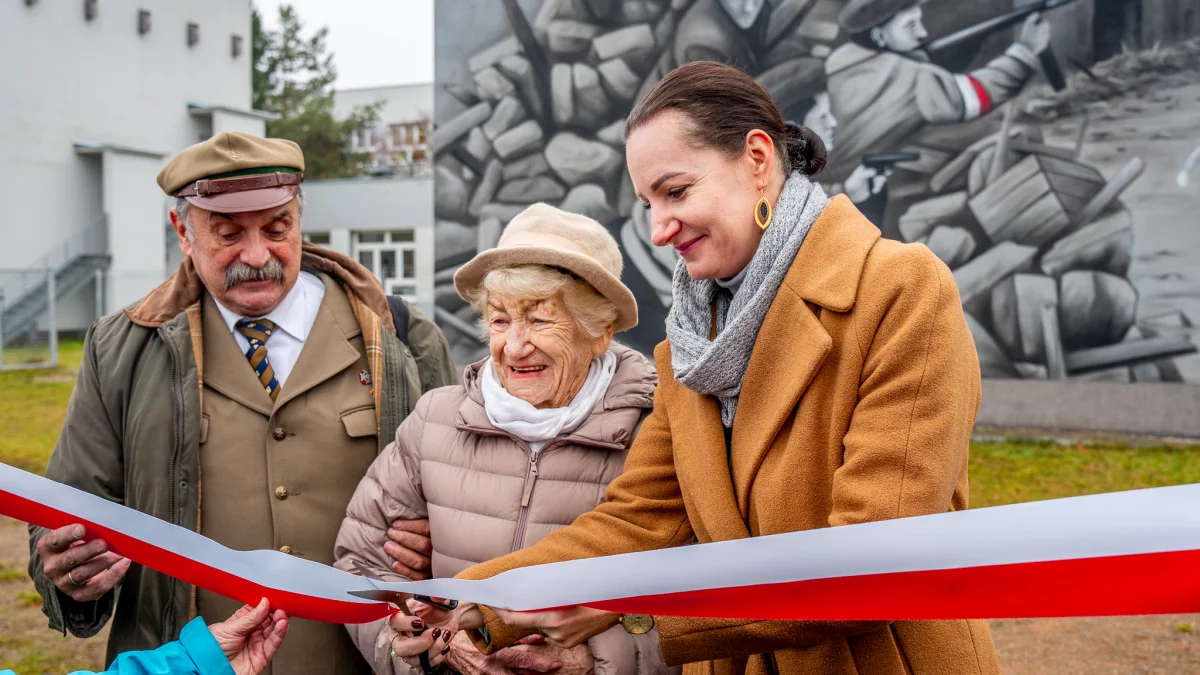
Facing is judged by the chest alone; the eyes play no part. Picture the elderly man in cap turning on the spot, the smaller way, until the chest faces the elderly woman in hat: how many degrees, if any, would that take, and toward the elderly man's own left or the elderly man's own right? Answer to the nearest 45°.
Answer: approximately 45° to the elderly man's own left

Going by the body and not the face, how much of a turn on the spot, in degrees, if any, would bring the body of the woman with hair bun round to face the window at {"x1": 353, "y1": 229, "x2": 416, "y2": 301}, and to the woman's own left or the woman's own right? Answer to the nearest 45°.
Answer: approximately 135° to the woman's own right

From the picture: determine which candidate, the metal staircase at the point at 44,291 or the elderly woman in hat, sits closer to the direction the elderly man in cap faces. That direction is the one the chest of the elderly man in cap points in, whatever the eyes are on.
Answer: the elderly woman in hat

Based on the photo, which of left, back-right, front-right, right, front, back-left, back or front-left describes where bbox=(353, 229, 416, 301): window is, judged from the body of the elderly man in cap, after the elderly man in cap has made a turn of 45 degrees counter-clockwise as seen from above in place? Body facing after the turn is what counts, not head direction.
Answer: back-left

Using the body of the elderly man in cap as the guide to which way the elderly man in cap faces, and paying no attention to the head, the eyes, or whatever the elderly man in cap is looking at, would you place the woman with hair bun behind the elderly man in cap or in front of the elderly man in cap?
in front

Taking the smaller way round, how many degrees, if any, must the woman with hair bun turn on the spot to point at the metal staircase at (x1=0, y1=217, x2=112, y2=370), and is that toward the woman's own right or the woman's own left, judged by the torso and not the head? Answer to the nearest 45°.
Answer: approximately 90° to the woman's own right

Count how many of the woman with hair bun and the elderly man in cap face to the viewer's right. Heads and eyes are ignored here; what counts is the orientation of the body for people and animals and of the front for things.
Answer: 0

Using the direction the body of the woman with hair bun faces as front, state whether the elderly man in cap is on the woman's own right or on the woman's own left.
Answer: on the woman's own right

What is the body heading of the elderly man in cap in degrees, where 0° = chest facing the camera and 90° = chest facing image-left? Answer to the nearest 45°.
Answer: approximately 0°

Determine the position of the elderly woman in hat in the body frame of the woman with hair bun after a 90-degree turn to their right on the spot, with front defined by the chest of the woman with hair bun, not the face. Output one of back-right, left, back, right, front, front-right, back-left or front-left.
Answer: front
